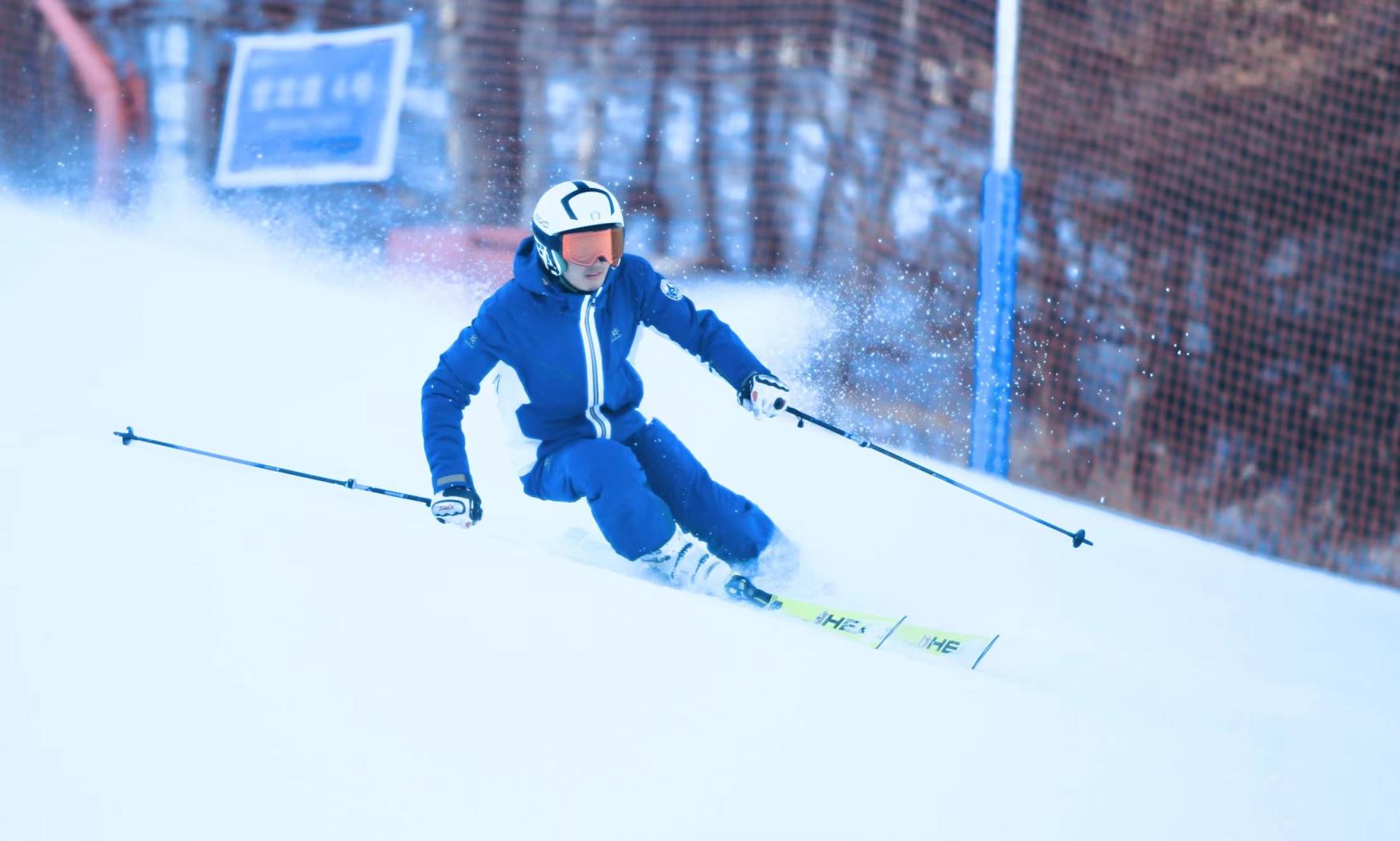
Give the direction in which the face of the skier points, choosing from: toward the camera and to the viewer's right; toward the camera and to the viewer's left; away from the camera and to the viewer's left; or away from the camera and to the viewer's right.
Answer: toward the camera and to the viewer's right

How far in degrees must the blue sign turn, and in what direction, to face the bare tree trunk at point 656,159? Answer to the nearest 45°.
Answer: approximately 90° to its left

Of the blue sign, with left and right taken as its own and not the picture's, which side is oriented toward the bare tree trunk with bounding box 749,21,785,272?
left

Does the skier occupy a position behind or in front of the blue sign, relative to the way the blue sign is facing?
in front

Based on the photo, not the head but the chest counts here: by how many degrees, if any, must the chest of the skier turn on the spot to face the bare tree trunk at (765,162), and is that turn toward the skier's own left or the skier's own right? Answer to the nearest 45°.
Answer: approximately 135° to the skier's own left

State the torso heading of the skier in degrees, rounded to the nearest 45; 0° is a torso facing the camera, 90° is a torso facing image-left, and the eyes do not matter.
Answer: approximately 315°

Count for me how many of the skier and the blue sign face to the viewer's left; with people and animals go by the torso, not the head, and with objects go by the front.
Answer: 0
